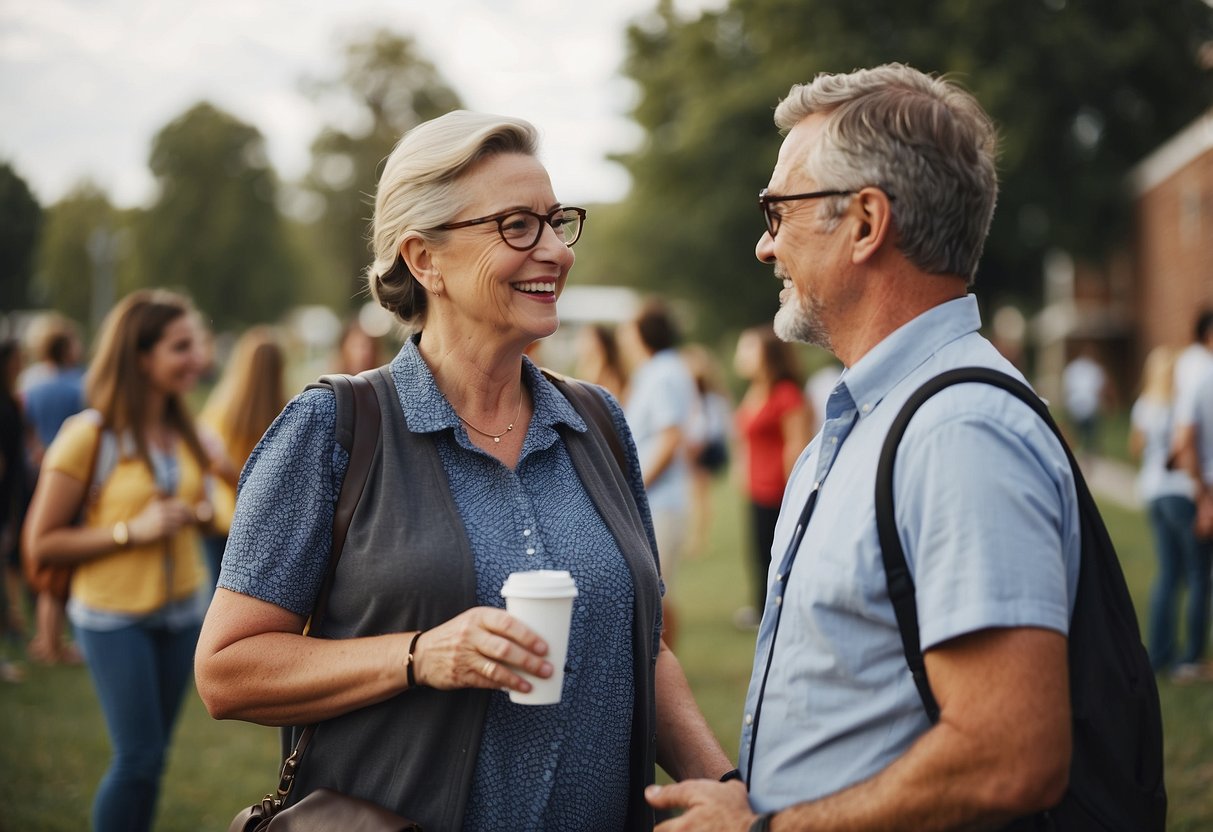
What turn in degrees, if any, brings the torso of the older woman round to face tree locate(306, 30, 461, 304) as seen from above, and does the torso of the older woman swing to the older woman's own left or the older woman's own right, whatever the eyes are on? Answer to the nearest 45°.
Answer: approximately 135° to the older woman's own left

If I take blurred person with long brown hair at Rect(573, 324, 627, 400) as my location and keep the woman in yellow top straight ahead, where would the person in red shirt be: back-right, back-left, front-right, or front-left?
back-left

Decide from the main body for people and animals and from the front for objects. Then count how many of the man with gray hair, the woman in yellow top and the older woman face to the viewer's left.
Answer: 1

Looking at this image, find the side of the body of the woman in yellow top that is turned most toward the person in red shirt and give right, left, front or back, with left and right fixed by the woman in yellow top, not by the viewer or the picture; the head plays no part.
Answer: left

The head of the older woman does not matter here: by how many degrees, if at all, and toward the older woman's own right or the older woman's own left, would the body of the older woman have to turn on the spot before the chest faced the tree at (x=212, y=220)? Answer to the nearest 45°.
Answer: approximately 135° to the older woman's own left

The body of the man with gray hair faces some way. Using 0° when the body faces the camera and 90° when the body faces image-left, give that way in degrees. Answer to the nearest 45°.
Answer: approximately 90°

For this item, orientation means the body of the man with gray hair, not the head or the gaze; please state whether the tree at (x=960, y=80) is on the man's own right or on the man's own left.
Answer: on the man's own right

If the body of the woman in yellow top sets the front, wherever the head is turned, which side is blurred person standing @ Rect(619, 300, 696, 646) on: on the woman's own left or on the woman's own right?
on the woman's own left
